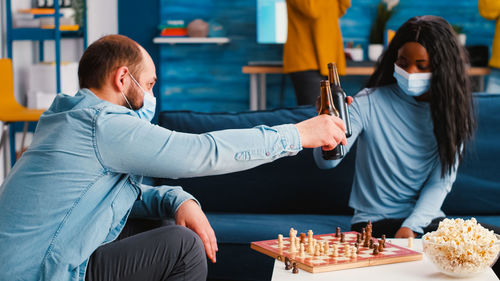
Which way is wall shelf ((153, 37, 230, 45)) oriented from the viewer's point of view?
toward the camera

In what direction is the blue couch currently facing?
toward the camera

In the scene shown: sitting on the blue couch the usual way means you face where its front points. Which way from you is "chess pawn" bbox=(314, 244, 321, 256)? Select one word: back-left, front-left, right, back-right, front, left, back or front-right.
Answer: front

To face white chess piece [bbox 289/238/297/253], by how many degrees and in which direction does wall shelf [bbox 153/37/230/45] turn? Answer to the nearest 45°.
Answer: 0° — it already faces it

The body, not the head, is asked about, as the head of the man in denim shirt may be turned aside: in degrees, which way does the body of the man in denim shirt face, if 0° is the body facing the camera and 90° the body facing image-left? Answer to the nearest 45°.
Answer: approximately 270°

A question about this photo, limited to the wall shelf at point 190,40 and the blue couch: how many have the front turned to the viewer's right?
0

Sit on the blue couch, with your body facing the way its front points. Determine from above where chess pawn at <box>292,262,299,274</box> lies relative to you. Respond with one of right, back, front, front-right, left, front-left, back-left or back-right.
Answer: front

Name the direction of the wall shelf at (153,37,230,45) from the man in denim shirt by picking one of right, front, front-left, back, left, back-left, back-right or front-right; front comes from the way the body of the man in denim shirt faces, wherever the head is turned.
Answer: left

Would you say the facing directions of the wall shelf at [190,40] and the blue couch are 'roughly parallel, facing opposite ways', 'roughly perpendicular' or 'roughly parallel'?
roughly parallel

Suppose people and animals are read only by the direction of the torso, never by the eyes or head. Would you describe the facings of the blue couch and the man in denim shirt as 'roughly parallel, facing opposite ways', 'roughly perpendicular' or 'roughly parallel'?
roughly perpendicular
